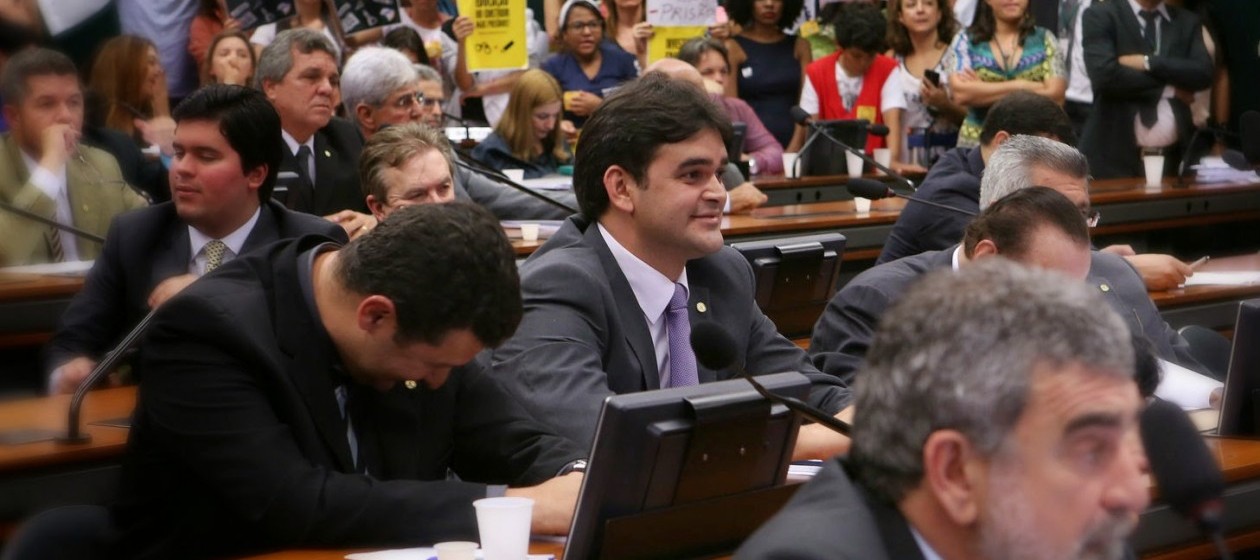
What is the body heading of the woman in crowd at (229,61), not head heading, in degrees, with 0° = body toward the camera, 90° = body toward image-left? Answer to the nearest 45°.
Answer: approximately 0°

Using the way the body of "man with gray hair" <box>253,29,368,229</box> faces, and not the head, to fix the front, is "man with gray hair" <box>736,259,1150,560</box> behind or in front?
in front

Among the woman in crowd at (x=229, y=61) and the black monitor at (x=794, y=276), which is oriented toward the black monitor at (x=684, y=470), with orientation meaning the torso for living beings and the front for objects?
the woman in crowd

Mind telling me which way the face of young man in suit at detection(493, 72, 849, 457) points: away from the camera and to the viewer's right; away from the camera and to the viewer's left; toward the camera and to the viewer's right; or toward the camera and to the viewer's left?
toward the camera and to the viewer's right

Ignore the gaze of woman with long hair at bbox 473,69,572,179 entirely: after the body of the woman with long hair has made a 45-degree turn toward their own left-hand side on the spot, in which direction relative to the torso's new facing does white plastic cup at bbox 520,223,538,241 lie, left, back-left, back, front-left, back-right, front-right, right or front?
right

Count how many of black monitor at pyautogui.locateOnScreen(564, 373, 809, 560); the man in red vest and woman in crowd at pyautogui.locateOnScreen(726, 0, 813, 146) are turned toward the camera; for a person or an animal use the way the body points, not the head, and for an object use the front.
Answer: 2

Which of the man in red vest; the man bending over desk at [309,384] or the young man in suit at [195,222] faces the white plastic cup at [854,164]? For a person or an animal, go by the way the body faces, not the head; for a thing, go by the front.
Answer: the man in red vest

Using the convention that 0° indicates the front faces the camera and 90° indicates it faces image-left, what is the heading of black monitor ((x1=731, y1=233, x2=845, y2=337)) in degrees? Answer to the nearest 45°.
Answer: approximately 135°

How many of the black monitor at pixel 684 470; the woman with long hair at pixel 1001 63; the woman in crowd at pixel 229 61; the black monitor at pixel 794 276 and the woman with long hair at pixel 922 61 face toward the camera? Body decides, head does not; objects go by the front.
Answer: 3

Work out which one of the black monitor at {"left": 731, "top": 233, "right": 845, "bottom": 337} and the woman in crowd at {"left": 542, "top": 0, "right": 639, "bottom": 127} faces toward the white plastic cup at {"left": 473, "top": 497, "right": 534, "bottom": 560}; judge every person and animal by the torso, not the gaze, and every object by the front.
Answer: the woman in crowd

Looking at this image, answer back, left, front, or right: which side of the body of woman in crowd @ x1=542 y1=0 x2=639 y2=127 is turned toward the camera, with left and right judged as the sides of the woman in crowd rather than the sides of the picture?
front

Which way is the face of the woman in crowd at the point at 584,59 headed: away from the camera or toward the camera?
toward the camera

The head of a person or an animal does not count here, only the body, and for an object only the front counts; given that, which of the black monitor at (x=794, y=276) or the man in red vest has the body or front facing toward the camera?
the man in red vest

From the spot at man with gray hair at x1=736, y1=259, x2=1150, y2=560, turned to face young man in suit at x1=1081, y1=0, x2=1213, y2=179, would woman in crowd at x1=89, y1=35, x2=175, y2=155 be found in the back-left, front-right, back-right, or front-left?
front-left

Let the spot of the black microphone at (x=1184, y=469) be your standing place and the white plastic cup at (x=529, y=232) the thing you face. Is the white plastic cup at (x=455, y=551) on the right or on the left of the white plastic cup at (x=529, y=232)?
left
